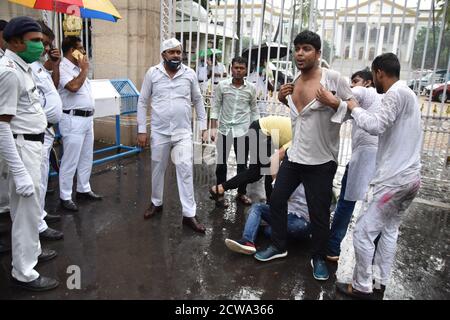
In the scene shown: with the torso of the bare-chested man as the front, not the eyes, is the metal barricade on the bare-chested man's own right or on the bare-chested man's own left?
on the bare-chested man's own right

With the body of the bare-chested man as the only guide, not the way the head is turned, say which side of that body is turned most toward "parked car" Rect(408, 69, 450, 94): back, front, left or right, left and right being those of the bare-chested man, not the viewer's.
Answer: back

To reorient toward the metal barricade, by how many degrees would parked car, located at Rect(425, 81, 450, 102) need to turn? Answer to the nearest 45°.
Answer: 0° — it already faces it

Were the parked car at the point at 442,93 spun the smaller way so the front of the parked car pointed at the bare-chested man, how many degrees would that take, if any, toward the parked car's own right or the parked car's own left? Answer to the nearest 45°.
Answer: approximately 45° to the parked car's own left

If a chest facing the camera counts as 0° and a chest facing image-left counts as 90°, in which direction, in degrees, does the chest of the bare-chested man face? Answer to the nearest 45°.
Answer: approximately 45°
